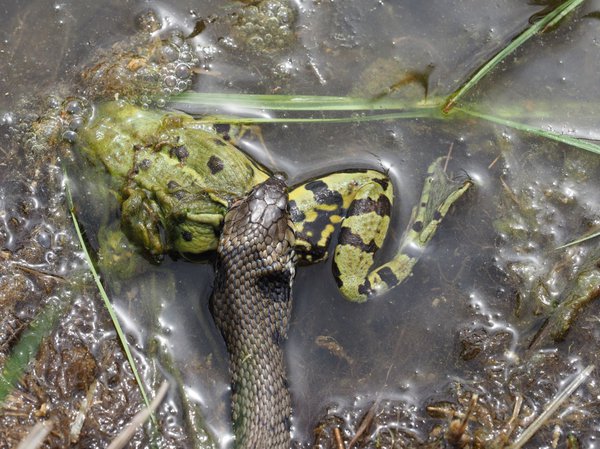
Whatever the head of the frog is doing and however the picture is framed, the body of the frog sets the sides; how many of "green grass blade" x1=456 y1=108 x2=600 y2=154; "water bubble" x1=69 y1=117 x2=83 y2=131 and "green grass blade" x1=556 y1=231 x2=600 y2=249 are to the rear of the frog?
2

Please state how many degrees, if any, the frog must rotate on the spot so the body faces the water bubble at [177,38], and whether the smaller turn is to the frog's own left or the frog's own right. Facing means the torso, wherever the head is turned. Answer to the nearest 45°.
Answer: approximately 90° to the frog's own right

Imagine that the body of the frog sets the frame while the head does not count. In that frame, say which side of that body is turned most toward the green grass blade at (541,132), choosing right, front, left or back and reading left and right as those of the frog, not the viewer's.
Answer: back

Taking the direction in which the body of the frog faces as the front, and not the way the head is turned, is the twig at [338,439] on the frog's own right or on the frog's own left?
on the frog's own left

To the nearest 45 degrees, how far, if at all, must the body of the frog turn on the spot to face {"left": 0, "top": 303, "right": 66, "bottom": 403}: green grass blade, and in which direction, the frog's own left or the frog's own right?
approximately 45° to the frog's own left

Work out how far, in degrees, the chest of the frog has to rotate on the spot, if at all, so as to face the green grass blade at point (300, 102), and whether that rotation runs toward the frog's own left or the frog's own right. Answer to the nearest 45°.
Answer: approximately 135° to the frog's own right

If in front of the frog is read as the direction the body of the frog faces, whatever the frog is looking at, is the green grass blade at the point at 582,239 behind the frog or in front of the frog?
behind

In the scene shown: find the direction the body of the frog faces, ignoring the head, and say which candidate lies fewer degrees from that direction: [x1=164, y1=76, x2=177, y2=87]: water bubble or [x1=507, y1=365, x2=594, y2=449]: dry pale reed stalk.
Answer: the water bubble

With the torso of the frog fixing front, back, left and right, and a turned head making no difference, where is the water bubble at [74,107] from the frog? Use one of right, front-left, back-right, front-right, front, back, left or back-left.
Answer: front-right

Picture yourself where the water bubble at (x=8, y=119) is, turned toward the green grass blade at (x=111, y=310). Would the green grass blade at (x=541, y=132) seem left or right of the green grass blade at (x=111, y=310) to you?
left

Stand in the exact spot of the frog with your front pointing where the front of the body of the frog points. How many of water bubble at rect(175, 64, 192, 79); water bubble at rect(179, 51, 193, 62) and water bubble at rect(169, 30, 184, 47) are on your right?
3

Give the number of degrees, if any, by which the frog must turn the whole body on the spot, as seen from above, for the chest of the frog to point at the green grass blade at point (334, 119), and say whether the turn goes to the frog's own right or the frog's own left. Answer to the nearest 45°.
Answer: approximately 135° to the frog's own right

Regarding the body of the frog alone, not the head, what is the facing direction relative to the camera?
to the viewer's left
